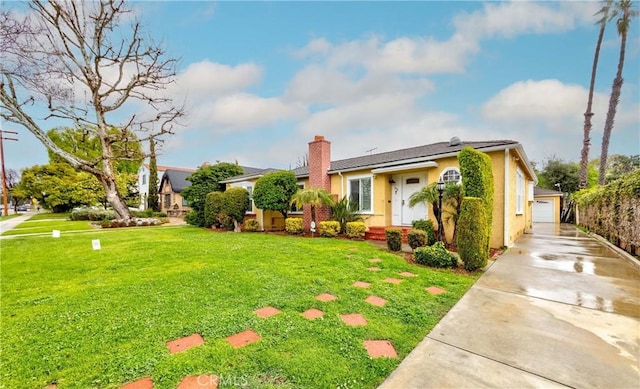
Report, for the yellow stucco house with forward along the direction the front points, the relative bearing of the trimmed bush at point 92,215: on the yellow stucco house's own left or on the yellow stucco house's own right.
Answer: on the yellow stucco house's own right

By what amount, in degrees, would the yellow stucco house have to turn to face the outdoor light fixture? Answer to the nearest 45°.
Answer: approximately 45° to its left

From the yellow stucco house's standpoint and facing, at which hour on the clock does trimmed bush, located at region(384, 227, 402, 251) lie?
The trimmed bush is roughly at 11 o'clock from the yellow stucco house.

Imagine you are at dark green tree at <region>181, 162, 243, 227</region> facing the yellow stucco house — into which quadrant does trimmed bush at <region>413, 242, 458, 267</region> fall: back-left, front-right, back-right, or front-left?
front-right

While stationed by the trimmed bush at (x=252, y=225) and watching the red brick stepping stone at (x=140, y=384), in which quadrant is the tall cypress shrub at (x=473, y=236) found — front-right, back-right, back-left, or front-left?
front-left

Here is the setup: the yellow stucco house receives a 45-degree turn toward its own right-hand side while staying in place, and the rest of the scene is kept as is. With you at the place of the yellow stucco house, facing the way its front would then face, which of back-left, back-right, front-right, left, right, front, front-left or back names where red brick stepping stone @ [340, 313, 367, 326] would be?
left

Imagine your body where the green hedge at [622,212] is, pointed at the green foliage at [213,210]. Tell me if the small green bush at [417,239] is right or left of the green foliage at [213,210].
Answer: left

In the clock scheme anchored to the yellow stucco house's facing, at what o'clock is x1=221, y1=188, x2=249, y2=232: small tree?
The small tree is roughly at 2 o'clock from the yellow stucco house.

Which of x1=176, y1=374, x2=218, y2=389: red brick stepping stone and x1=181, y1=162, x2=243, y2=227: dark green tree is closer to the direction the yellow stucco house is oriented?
the red brick stepping stone

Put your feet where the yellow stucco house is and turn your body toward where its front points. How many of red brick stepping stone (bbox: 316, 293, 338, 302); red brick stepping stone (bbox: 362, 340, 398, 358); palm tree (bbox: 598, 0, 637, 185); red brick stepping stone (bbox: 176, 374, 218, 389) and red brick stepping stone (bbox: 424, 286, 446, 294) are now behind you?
1

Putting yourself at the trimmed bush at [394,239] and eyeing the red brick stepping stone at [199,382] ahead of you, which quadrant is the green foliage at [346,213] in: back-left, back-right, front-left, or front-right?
back-right

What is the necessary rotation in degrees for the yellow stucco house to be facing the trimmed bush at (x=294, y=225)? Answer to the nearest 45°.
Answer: approximately 45° to its right

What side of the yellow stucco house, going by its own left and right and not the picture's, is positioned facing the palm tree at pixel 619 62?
back

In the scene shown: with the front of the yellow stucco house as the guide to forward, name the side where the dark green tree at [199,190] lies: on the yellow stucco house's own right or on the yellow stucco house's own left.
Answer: on the yellow stucco house's own right

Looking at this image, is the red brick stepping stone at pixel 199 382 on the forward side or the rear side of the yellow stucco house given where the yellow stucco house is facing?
on the forward side

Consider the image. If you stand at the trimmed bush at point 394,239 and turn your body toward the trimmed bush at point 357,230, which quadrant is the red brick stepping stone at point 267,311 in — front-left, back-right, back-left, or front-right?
back-left
